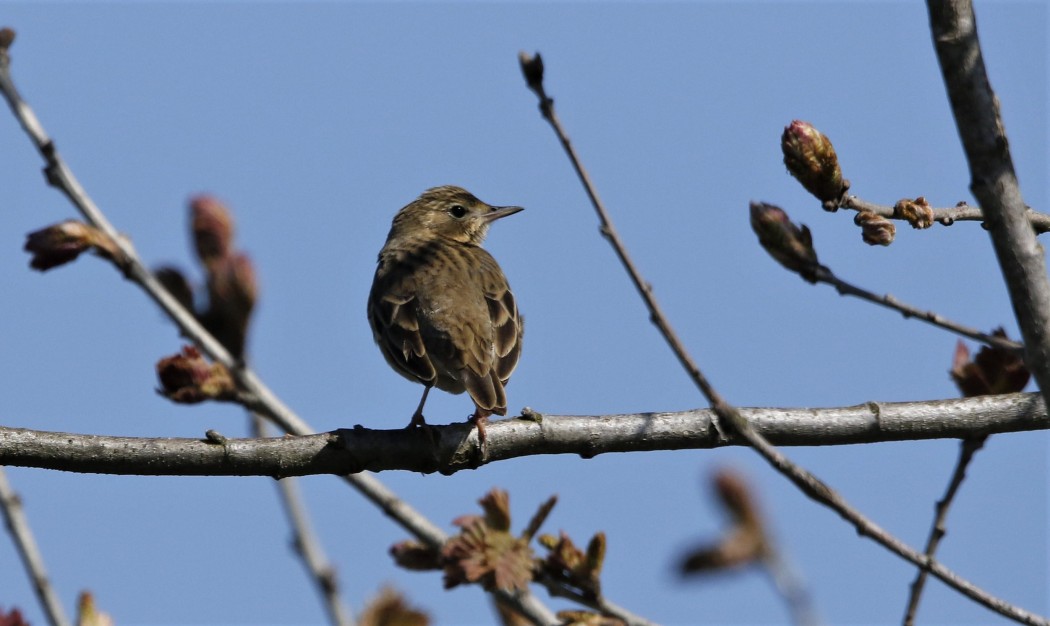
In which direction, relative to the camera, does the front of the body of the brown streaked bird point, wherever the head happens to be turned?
away from the camera
